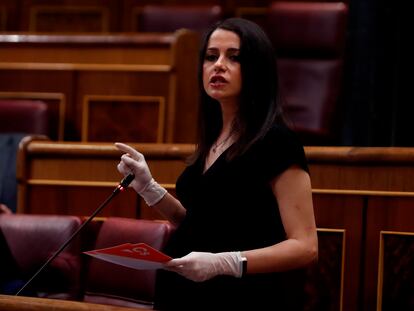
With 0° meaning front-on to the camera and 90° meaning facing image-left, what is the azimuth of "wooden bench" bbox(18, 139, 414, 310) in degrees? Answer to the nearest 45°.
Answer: approximately 0°

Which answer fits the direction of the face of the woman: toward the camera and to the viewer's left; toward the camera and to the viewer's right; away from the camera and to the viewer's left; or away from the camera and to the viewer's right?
toward the camera and to the viewer's left

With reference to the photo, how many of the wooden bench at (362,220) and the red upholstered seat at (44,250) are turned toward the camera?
2

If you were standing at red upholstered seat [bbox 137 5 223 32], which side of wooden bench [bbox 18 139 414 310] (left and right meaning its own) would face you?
back
